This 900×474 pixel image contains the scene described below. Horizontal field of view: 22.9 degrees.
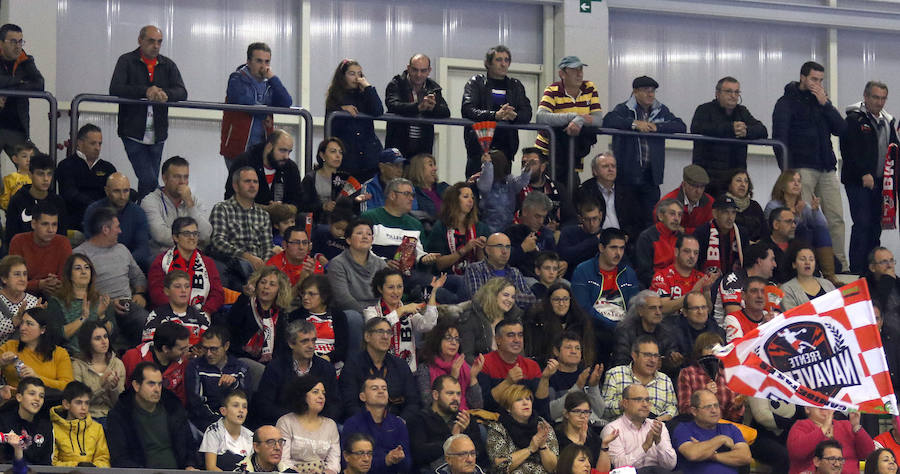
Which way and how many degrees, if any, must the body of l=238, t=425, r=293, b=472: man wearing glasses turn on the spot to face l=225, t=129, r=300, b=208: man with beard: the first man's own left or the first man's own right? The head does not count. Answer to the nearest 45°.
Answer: approximately 135° to the first man's own left

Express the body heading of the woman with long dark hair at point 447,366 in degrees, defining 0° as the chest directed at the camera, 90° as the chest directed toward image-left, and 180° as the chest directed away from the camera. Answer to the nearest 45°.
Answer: approximately 315°

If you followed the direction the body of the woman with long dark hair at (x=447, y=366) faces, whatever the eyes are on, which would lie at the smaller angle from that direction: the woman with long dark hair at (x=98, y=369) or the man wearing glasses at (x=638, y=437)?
the man wearing glasses

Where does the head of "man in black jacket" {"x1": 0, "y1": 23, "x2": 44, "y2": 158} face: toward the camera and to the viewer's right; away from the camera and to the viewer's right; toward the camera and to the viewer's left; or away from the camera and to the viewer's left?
toward the camera and to the viewer's right

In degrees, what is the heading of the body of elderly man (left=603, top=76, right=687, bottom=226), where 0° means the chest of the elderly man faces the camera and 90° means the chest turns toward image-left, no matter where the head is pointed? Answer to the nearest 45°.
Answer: approximately 0°

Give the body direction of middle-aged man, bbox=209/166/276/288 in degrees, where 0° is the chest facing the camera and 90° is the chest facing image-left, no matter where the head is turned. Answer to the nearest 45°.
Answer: approximately 315°

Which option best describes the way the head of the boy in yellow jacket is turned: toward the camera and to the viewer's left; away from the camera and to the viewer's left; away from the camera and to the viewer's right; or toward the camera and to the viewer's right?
toward the camera and to the viewer's right

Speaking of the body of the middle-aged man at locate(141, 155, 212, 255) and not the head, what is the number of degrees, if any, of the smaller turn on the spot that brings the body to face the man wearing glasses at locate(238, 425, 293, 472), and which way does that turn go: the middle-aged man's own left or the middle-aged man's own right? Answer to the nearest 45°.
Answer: approximately 45° to the middle-aged man's own right

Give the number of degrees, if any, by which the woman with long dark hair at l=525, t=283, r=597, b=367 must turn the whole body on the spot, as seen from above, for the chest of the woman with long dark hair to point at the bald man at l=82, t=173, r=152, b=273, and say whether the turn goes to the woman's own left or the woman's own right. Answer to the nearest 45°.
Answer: approximately 90° to the woman's own right

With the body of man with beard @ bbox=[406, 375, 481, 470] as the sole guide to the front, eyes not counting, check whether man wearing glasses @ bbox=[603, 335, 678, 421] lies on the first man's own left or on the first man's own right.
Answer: on the first man's own left

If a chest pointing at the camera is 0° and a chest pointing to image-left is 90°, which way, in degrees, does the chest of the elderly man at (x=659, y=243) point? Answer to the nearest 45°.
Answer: approximately 315°

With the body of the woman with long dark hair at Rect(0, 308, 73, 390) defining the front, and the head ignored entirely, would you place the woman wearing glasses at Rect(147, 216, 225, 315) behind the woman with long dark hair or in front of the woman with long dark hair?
behind

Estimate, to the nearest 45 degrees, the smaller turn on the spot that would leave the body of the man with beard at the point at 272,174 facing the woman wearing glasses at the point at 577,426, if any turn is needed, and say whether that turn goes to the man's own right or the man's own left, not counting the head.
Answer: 0° — they already face them

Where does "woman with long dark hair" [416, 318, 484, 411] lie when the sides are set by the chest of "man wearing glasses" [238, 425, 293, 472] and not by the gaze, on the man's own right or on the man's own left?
on the man's own left

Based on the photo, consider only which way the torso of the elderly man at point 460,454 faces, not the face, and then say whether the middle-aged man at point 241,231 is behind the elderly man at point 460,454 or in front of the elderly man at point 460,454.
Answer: behind

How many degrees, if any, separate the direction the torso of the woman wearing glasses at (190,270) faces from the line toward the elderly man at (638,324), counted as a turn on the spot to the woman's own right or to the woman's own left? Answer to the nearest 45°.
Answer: approximately 90° to the woman's own left
